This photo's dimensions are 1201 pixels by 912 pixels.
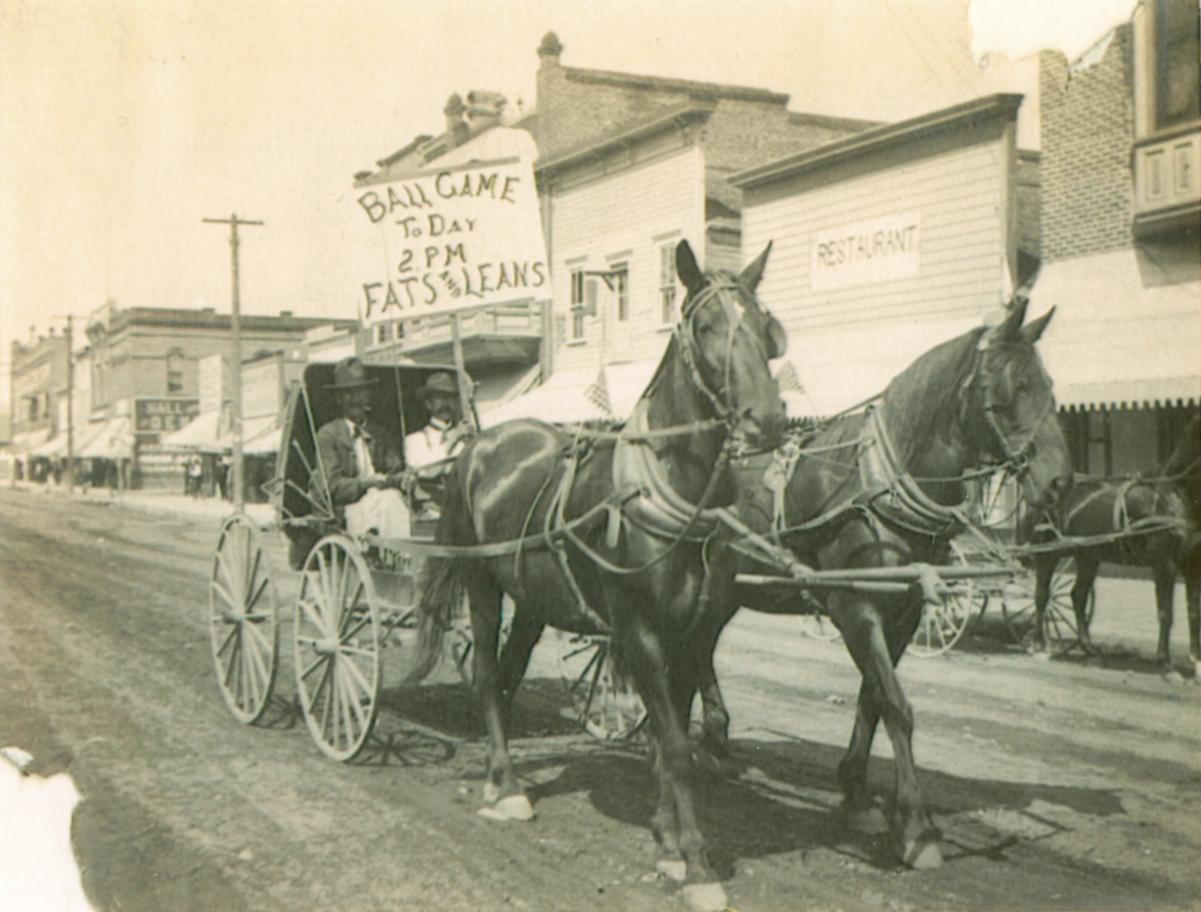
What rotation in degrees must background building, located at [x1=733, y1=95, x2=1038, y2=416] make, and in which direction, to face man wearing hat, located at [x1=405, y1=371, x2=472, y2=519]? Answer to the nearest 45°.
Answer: approximately 45° to its left

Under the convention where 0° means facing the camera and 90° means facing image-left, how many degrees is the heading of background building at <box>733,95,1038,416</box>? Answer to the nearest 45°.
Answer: approximately 45°

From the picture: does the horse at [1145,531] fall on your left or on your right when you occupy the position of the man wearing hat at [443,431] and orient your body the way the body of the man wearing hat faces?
on your left

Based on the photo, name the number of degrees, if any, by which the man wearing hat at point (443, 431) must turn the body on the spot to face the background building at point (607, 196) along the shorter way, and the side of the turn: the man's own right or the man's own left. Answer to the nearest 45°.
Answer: approximately 135° to the man's own left

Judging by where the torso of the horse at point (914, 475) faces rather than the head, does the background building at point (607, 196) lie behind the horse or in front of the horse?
behind

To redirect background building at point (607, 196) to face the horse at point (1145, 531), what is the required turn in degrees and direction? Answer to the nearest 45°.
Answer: approximately 45° to its left

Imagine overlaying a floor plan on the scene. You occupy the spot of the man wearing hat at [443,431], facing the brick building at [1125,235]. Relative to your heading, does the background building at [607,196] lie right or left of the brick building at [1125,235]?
left

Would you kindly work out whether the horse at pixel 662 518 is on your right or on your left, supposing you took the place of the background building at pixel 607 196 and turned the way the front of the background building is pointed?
on your left

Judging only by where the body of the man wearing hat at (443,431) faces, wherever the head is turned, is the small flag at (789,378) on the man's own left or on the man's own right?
on the man's own left
